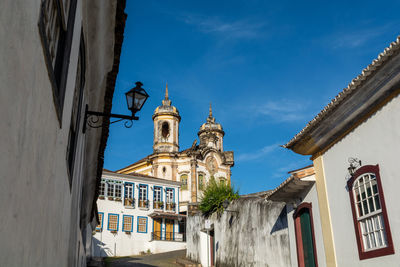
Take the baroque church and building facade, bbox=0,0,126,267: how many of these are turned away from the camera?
0

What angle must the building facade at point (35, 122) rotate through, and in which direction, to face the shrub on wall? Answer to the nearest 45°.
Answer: approximately 45° to its left

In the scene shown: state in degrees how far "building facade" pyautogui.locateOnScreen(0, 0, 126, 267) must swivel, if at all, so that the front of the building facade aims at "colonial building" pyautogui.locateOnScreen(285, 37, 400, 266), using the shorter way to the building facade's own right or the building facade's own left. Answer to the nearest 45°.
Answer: approximately 45° to the building facade's own left

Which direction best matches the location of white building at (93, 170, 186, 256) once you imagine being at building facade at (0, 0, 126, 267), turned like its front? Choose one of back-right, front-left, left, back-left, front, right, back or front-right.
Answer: left

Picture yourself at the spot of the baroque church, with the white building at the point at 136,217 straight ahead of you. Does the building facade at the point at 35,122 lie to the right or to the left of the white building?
left

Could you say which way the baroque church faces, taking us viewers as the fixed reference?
facing the viewer and to the right of the viewer

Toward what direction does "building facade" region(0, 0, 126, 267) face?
to the viewer's right

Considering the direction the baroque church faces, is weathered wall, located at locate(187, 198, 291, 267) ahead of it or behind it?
ahead

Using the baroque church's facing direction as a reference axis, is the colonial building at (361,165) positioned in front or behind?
in front

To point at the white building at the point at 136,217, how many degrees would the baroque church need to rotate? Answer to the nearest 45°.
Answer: approximately 90° to its right
